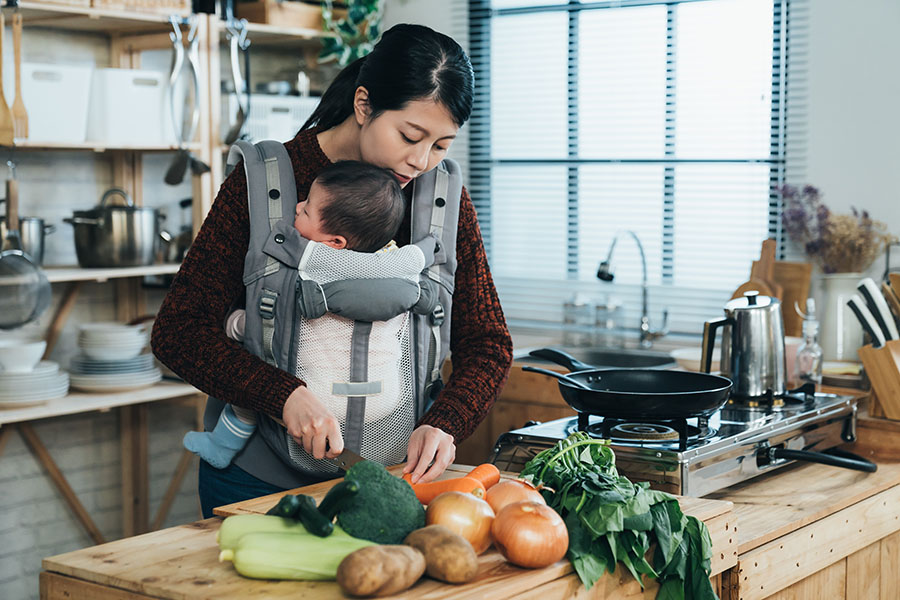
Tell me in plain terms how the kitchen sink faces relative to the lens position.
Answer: facing the viewer

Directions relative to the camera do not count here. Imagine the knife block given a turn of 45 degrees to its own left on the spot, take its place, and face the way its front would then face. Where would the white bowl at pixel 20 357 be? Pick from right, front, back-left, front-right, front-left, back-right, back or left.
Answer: front-right

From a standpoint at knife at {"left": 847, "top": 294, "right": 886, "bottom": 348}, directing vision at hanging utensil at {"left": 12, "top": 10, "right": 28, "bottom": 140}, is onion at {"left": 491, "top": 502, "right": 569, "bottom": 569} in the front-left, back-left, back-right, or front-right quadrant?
front-left

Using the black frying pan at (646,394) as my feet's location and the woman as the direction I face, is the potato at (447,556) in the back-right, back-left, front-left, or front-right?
front-left

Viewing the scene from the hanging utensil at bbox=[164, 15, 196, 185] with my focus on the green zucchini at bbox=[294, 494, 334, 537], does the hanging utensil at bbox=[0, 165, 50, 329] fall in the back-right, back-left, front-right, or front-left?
front-right

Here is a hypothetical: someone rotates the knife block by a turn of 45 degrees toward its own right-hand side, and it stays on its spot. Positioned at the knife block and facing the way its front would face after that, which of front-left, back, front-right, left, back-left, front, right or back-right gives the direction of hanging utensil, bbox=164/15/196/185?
front-left

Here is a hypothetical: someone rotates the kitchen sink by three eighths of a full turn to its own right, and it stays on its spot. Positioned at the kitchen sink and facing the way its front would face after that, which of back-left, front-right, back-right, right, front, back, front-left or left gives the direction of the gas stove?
back-left

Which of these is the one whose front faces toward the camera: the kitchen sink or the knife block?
the kitchen sink

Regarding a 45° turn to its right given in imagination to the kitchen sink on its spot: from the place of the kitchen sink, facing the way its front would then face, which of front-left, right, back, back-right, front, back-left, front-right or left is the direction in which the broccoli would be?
front-left

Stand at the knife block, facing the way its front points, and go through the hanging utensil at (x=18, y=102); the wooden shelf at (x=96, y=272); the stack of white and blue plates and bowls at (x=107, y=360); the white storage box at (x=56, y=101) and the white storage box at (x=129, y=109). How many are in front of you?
5

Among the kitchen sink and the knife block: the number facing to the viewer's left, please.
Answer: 1
